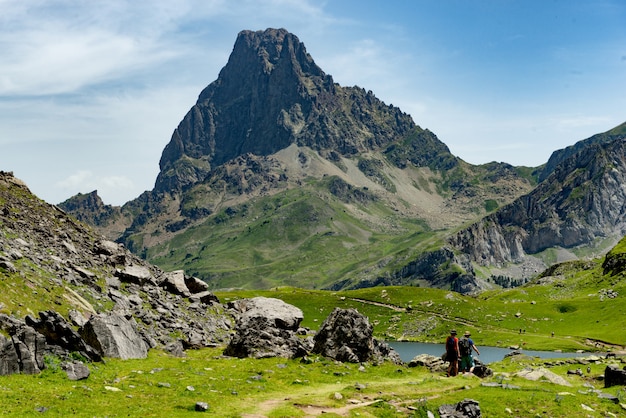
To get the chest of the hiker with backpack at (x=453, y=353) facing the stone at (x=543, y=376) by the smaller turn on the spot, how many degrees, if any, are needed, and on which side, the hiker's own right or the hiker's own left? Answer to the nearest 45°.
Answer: approximately 90° to the hiker's own right

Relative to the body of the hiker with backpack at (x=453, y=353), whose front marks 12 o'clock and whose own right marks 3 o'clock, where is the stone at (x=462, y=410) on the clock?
The stone is roughly at 6 o'clock from the hiker with backpack.

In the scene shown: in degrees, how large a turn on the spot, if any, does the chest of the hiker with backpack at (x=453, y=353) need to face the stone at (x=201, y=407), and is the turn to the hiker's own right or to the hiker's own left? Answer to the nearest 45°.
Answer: approximately 135° to the hiker's own left

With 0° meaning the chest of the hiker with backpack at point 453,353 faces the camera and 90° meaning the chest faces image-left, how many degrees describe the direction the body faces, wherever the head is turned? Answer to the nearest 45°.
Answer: approximately 180°

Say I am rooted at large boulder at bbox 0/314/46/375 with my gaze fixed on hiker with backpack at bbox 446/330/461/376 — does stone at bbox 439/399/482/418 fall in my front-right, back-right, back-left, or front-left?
front-right

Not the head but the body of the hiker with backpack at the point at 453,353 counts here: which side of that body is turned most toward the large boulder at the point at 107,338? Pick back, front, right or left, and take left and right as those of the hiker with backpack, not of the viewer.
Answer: left

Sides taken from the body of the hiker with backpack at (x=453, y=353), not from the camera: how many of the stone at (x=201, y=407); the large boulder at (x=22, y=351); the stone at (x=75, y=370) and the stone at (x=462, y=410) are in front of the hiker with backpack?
0

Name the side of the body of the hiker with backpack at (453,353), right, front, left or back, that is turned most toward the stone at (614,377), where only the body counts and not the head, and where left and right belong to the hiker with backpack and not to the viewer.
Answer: right

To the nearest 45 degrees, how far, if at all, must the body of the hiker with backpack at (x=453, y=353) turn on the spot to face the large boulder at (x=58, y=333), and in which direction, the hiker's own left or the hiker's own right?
approximately 135° to the hiker's own left

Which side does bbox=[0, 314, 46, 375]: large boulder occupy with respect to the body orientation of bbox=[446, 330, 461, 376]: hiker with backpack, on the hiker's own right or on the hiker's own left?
on the hiker's own left
